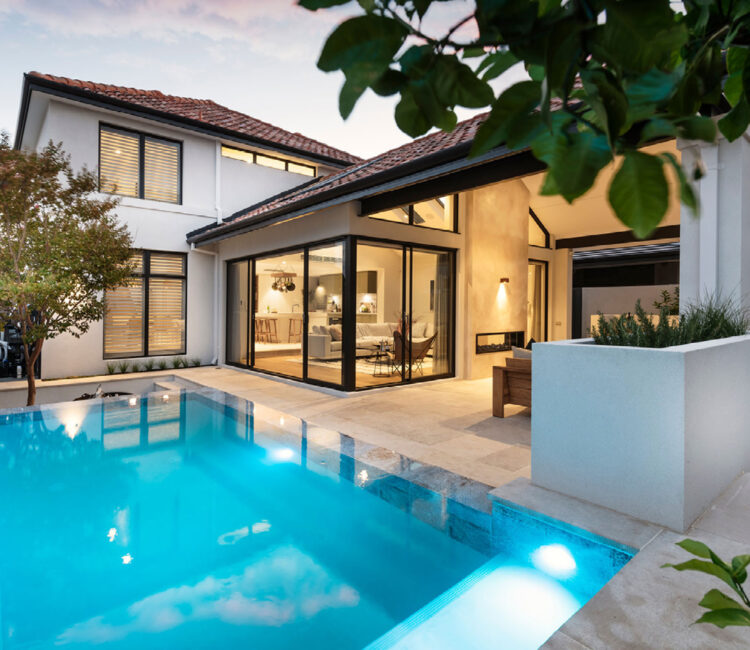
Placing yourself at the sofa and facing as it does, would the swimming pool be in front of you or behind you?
in front

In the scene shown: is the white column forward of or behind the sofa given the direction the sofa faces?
forward

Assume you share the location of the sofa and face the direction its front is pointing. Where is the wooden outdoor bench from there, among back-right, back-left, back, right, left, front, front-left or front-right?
front-left

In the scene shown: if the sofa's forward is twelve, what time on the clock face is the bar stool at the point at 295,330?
The bar stool is roughly at 4 o'clock from the sofa.

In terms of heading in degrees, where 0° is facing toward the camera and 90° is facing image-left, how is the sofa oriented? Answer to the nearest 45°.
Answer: approximately 0°

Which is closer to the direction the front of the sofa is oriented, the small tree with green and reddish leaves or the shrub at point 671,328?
the shrub

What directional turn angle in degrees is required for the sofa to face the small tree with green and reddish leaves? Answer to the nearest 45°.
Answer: approximately 90° to its right

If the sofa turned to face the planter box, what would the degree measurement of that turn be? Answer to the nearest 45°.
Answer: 0° — it already faces it

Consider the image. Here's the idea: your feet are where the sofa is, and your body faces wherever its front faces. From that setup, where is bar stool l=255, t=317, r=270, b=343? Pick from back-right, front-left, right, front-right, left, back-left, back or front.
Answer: back-right

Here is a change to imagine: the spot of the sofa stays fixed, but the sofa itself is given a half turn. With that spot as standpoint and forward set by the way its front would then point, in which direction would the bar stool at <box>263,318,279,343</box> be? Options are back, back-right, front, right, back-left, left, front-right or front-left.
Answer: front-left
